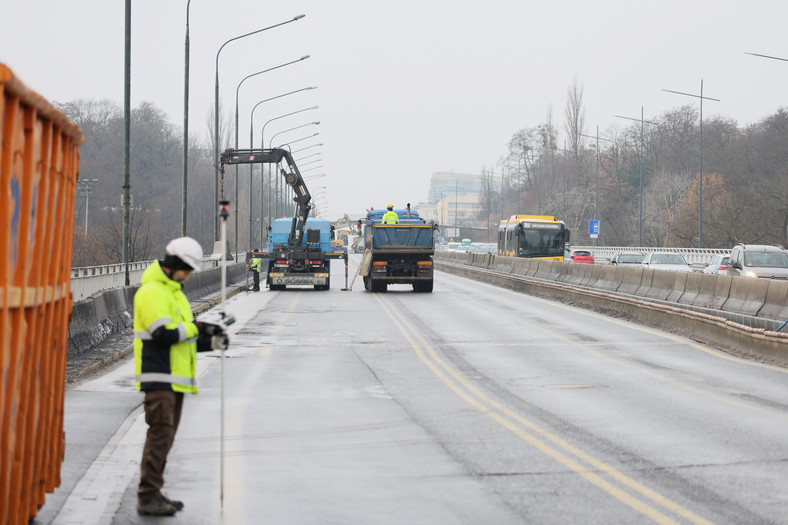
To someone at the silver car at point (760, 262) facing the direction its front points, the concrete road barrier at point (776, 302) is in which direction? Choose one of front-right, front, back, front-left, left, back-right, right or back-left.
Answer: front-right

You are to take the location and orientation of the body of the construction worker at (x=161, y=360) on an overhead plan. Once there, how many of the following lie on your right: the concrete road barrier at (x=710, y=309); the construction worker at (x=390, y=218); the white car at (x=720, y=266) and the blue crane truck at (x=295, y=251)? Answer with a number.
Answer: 0

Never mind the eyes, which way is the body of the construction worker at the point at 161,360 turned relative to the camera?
to the viewer's right

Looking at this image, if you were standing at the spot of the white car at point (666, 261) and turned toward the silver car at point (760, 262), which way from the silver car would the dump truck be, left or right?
right

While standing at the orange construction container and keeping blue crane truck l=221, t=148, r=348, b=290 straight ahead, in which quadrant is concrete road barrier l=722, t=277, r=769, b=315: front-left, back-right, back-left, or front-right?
front-right

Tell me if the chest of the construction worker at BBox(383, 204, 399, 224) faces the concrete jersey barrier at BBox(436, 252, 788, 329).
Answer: no

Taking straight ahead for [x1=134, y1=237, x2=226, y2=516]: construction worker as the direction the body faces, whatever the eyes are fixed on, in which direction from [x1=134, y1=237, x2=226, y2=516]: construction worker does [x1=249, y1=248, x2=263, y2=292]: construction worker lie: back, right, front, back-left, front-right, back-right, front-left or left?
left

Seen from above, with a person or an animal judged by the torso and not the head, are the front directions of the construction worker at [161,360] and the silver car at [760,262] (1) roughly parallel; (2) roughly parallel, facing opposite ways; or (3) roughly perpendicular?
roughly perpendicular

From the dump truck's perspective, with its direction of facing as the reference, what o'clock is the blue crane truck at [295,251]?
The blue crane truck is roughly at 10 o'clock from the dump truck.

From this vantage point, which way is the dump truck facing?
away from the camera

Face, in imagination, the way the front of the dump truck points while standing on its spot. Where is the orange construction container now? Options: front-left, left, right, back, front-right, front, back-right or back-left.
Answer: back

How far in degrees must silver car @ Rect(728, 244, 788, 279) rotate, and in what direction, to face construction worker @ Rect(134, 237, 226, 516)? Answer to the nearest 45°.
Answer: approximately 45° to its right

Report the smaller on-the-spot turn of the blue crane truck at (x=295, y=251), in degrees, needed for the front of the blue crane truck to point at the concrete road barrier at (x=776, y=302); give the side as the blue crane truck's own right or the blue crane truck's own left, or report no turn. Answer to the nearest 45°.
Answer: approximately 135° to the blue crane truck's own right

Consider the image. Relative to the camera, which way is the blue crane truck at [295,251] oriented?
away from the camera

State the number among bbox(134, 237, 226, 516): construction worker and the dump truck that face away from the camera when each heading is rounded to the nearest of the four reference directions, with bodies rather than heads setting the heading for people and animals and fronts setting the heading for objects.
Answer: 1

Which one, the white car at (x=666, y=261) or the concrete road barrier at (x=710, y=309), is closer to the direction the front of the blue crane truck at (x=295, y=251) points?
the white car

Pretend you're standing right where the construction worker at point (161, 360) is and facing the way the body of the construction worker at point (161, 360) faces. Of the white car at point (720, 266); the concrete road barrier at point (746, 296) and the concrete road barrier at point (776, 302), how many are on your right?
0

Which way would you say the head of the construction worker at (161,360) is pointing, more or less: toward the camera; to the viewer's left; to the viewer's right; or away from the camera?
to the viewer's right
